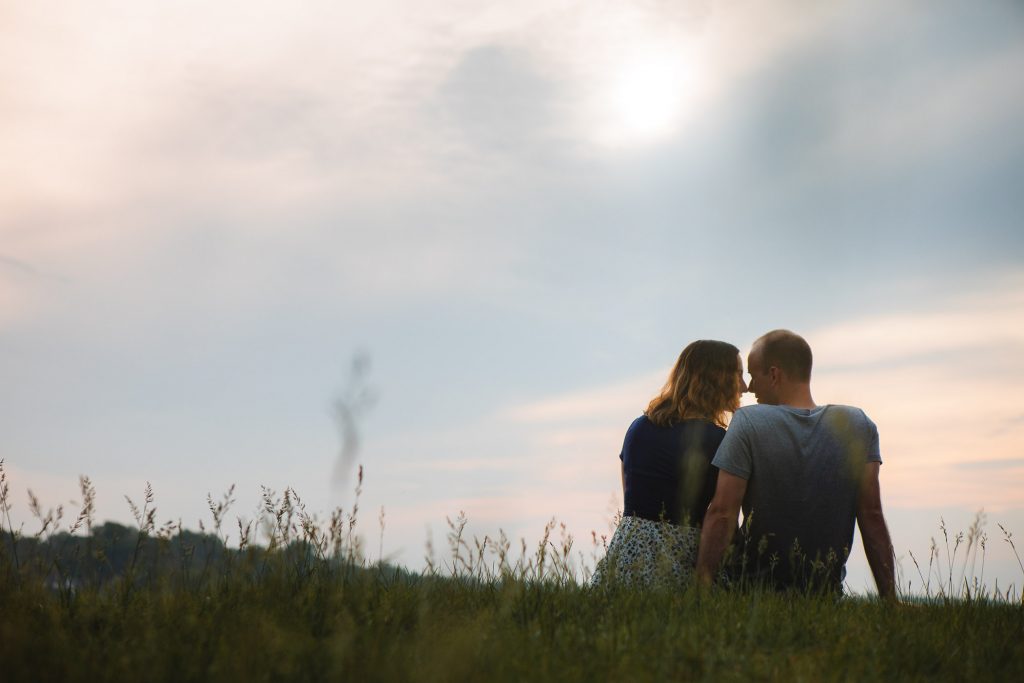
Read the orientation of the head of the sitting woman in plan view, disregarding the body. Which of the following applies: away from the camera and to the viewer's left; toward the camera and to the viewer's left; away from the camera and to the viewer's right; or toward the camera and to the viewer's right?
away from the camera and to the viewer's right

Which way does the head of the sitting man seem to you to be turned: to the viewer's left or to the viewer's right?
to the viewer's left

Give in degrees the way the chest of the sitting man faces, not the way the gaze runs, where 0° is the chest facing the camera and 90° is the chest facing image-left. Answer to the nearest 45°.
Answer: approximately 180°

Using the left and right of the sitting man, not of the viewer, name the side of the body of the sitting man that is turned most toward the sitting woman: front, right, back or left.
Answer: left
